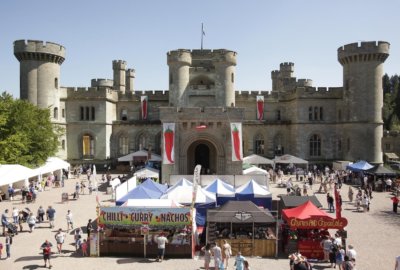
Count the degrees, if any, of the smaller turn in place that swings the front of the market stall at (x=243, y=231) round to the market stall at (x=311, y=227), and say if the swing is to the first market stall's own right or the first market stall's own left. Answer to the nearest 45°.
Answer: approximately 90° to the first market stall's own left

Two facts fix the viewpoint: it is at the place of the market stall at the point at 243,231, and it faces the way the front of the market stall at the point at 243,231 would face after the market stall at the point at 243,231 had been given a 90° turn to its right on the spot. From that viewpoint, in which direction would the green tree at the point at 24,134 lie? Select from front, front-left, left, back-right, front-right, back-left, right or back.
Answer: front-right

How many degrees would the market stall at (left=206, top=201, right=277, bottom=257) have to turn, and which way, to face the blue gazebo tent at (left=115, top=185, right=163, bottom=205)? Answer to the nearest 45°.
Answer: approximately 135° to its right

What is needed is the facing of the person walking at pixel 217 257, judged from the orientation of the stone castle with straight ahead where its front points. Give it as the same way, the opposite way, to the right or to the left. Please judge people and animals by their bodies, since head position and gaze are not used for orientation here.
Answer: the opposite way

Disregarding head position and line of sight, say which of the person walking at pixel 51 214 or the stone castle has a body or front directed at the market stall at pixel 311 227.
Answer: the stone castle

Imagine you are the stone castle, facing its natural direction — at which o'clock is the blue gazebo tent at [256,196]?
The blue gazebo tent is roughly at 12 o'clock from the stone castle.

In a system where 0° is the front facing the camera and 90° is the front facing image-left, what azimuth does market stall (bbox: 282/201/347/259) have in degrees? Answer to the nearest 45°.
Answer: approximately 0°

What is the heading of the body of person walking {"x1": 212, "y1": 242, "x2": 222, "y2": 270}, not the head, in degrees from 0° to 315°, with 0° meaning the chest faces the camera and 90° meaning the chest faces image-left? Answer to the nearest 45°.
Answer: approximately 180°
